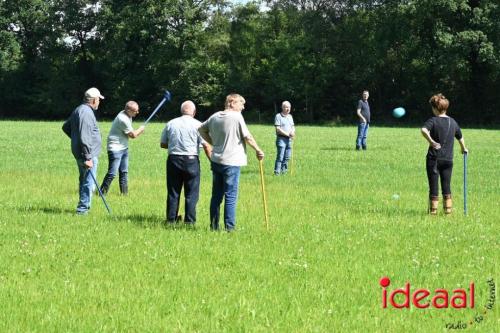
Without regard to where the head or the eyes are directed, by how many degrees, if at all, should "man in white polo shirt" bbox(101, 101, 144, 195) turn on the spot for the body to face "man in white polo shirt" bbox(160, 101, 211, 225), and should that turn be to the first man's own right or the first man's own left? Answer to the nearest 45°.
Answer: approximately 90° to the first man's own right

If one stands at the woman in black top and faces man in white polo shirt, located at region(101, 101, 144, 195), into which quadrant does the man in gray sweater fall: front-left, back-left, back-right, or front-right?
front-left

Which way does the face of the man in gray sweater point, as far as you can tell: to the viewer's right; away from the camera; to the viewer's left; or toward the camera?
to the viewer's right

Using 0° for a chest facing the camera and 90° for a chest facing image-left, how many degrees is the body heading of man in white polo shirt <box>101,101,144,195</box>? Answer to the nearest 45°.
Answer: approximately 270°

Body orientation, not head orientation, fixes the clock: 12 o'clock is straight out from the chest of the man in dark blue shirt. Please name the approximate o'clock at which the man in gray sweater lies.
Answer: The man in gray sweater is roughly at 2 o'clock from the man in dark blue shirt.

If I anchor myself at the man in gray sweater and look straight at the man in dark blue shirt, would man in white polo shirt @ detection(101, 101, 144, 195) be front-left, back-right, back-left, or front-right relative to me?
front-left

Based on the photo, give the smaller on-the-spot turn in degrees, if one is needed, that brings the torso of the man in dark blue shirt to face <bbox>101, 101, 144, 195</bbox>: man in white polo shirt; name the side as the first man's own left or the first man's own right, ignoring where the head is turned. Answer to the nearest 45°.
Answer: approximately 90° to the first man's own right

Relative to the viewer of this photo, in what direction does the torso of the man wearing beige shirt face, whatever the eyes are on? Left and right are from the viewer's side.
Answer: facing away from the viewer and to the right of the viewer

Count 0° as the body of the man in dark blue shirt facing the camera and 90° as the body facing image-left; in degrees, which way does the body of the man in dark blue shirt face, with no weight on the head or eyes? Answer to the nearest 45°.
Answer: approximately 315°

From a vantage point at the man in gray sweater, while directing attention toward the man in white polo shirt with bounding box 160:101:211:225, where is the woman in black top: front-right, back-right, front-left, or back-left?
front-left
